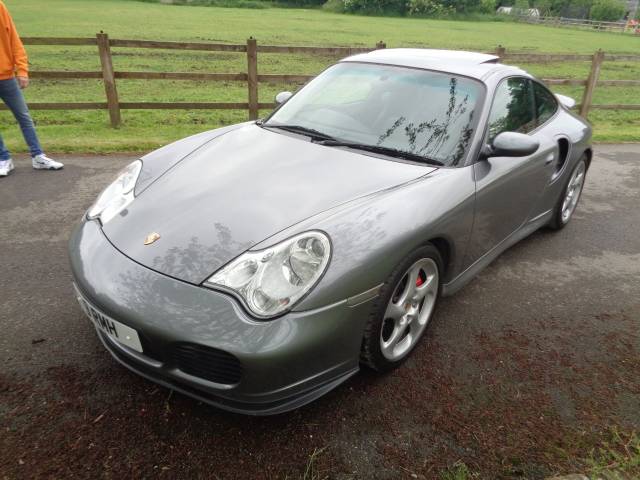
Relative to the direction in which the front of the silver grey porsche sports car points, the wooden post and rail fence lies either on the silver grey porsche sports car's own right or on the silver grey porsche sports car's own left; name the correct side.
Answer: on the silver grey porsche sports car's own right

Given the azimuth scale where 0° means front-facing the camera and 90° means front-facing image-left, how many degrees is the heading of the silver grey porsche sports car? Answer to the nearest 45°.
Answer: approximately 45°
